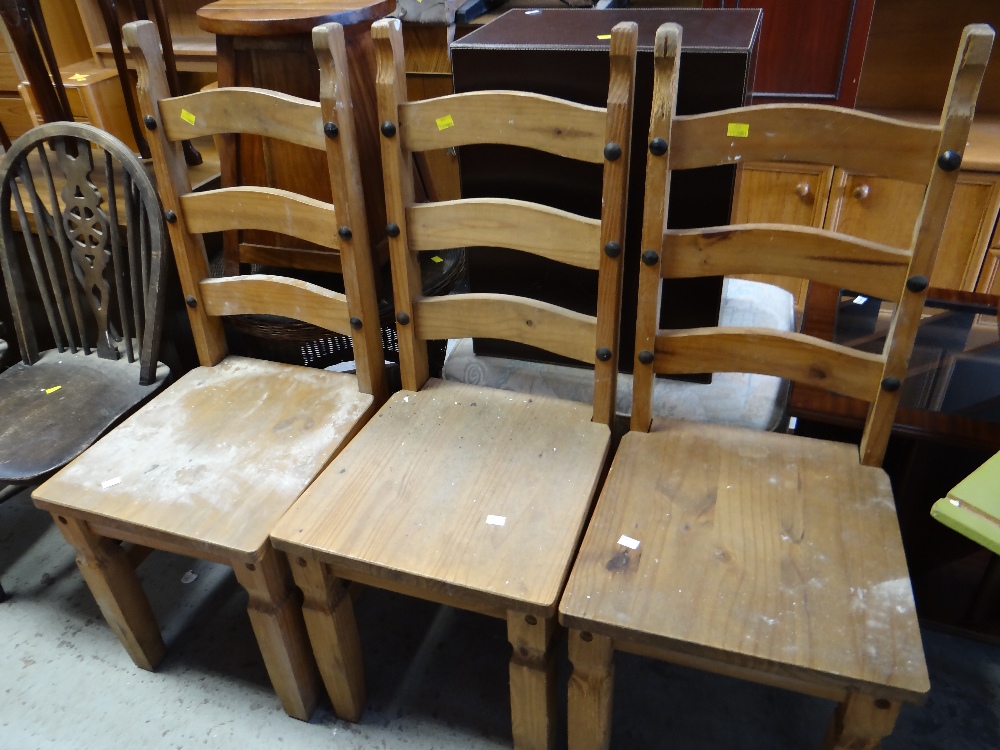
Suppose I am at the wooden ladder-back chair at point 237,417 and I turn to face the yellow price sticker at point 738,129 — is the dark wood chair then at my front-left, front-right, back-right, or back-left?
back-left

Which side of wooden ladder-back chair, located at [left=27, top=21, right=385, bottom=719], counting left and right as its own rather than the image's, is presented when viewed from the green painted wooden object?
left

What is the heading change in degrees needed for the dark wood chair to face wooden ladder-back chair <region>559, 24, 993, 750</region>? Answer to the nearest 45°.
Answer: approximately 90° to its left

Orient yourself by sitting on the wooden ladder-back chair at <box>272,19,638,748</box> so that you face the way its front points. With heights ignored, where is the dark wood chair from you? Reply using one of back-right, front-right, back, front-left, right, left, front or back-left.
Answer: right

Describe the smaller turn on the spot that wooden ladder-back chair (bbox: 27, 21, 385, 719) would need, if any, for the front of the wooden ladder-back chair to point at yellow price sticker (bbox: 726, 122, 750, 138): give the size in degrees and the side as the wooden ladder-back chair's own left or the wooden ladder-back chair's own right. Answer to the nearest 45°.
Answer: approximately 90° to the wooden ladder-back chair's own left

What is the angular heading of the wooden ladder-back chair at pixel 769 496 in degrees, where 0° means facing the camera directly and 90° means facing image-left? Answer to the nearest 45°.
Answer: approximately 0°

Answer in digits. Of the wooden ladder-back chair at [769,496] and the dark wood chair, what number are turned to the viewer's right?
0

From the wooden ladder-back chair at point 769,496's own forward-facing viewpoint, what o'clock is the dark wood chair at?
The dark wood chair is roughly at 3 o'clock from the wooden ladder-back chair.

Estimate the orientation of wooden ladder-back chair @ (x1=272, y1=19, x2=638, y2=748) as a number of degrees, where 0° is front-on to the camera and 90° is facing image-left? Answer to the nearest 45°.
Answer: approximately 45°
